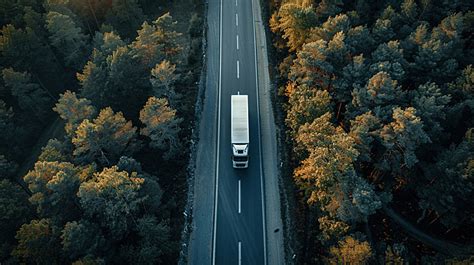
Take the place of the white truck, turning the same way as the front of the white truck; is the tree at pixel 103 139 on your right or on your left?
on your right

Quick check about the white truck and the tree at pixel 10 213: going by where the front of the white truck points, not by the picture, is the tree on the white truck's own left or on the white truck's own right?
on the white truck's own right

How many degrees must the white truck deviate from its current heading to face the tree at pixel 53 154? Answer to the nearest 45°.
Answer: approximately 90° to its right

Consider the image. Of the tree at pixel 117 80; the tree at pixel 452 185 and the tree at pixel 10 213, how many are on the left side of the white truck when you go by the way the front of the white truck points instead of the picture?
1

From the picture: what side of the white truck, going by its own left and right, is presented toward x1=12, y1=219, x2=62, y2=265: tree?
right

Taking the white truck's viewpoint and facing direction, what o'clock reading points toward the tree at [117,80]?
The tree is roughly at 3 o'clock from the white truck.

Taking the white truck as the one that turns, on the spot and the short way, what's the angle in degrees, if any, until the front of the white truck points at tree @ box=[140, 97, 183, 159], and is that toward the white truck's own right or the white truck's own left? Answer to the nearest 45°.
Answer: approximately 90° to the white truck's own right

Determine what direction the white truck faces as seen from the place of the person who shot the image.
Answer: facing the viewer
